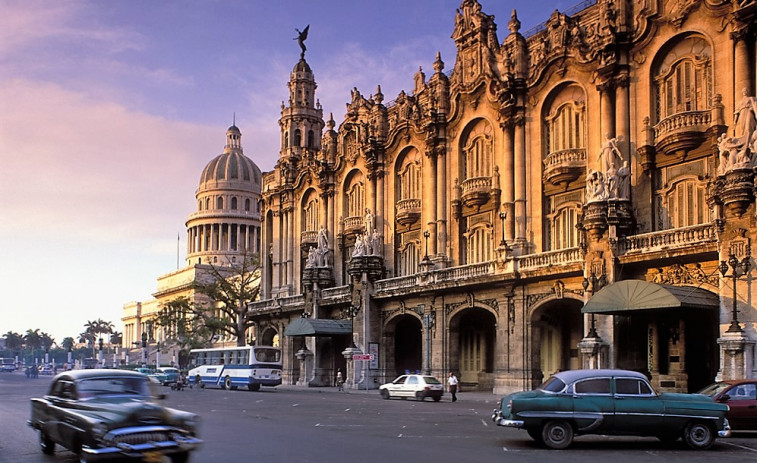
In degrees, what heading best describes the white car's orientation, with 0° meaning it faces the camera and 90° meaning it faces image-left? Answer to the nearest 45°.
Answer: approximately 135°

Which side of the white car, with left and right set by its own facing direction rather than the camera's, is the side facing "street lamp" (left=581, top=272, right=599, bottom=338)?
back

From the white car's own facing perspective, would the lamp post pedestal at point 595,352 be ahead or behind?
behind

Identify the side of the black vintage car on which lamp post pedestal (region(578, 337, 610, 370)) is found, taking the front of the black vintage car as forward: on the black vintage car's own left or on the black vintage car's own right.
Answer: on the black vintage car's own left

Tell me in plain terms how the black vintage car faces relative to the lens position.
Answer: facing the viewer and to the right of the viewer

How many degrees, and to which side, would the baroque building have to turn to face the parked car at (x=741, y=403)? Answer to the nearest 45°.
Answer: approximately 45° to its left

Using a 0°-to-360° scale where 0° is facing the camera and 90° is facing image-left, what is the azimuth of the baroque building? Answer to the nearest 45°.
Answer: approximately 45°

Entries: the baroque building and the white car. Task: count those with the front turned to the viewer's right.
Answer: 0
